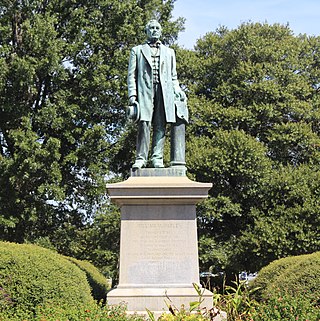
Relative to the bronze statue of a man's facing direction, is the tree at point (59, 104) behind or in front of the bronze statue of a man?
behind

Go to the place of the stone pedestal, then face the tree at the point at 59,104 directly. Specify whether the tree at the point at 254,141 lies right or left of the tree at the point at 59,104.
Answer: right

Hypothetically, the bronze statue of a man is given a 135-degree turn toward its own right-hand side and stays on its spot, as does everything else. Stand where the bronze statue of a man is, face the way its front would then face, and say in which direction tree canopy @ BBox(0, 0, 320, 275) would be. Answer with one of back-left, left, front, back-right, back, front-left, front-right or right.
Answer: front-right

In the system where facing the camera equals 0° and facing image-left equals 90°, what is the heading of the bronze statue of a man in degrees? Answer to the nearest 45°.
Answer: approximately 0°

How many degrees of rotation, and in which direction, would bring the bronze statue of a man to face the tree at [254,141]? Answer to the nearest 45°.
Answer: approximately 180°
